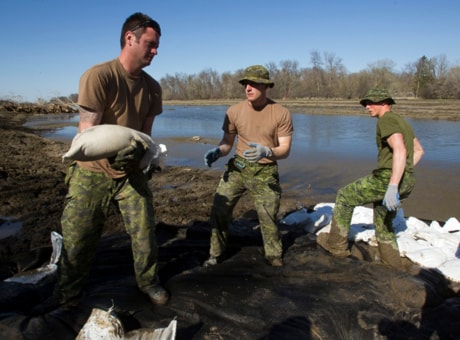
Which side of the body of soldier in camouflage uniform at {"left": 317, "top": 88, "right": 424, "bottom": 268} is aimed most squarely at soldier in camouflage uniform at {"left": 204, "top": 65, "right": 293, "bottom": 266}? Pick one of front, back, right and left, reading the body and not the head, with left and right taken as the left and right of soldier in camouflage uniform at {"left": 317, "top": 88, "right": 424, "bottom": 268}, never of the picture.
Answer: front

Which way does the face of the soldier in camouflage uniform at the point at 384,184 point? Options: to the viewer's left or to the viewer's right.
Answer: to the viewer's left

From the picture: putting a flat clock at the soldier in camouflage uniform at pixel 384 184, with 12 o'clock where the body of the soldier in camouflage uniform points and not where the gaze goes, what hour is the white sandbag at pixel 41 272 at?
The white sandbag is roughly at 11 o'clock from the soldier in camouflage uniform.

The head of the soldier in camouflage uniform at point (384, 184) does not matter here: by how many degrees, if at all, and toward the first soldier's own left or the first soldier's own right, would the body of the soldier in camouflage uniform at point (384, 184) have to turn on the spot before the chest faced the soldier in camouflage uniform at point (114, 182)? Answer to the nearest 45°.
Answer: approximately 45° to the first soldier's own left

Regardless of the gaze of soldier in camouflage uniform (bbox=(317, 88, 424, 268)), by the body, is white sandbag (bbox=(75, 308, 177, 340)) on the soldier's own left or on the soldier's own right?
on the soldier's own left

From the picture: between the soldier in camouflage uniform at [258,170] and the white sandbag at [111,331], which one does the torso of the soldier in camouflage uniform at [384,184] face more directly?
the soldier in camouflage uniform

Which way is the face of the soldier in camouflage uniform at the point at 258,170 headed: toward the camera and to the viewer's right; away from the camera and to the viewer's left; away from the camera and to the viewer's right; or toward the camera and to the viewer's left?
toward the camera and to the viewer's left

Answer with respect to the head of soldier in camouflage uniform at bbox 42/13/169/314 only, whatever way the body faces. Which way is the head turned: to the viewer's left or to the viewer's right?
to the viewer's right

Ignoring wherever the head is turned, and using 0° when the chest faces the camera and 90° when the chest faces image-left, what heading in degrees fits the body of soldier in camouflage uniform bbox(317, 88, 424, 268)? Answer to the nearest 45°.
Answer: approximately 90°
